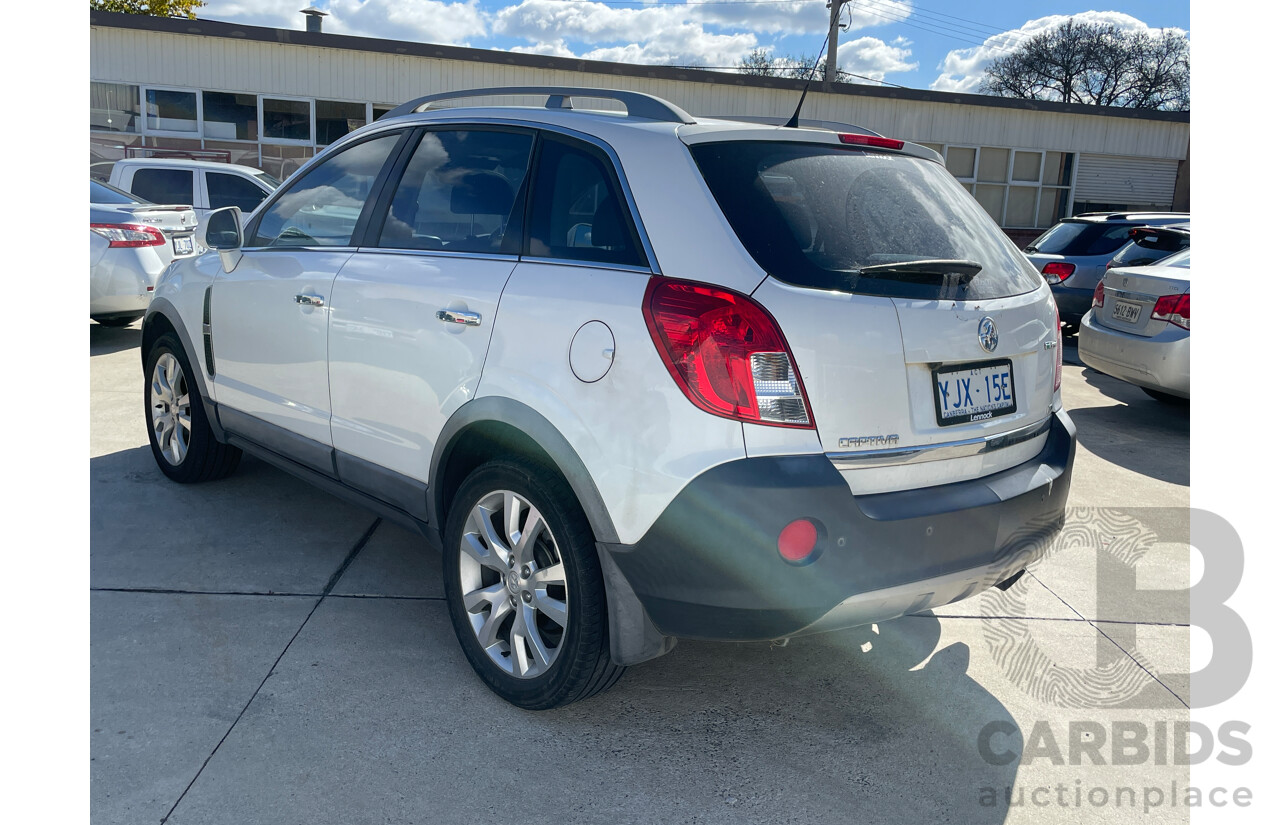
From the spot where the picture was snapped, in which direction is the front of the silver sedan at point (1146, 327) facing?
facing away from the viewer and to the right of the viewer

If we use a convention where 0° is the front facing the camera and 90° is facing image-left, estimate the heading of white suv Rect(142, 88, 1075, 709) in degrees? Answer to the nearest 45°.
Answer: approximately 135°

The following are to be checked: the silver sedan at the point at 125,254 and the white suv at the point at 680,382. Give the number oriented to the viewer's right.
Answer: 0

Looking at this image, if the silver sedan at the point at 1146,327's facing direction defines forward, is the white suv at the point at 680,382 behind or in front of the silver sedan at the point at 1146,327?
behind

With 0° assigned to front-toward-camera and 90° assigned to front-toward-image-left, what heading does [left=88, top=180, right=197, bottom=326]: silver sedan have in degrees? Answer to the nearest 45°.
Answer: approximately 135°

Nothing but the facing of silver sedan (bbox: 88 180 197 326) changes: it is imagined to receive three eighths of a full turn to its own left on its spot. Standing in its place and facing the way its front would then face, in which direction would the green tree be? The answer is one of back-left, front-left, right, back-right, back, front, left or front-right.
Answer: back
